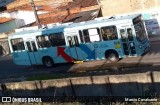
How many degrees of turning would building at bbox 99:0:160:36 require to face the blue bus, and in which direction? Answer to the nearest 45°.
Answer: approximately 45° to its right

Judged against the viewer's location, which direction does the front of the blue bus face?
facing the viewer and to the right of the viewer

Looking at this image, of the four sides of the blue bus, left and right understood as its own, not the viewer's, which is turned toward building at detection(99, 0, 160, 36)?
left

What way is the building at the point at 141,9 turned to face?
toward the camera

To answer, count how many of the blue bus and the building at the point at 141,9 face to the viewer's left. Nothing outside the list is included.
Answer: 0
